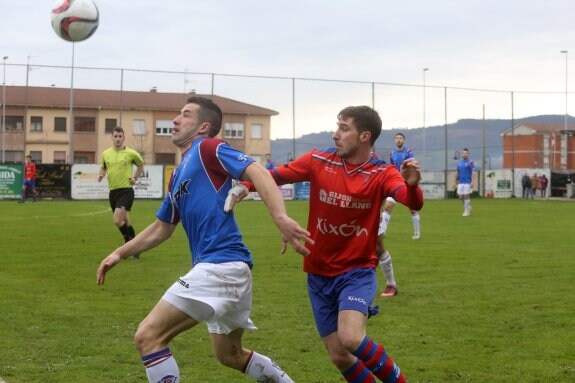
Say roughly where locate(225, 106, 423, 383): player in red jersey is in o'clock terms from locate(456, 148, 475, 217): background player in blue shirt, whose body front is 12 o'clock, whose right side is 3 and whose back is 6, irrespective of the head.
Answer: The player in red jersey is roughly at 12 o'clock from the background player in blue shirt.

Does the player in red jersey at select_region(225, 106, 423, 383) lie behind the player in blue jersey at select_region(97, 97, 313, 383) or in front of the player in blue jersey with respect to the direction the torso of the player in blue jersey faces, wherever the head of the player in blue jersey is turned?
behind

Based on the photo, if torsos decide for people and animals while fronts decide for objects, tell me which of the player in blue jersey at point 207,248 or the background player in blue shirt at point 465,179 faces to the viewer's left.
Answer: the player in blue jersey

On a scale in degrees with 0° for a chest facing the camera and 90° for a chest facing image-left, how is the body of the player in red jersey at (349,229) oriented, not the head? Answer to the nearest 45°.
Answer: approximately 0°

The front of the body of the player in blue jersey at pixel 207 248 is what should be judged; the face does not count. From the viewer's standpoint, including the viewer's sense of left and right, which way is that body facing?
facing to the left of the viewer

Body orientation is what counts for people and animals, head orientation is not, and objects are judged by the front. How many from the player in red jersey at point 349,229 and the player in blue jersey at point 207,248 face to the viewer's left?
1

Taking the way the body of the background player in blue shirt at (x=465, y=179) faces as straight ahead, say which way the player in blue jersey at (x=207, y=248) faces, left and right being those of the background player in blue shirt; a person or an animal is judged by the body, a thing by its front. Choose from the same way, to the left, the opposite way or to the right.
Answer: to the right

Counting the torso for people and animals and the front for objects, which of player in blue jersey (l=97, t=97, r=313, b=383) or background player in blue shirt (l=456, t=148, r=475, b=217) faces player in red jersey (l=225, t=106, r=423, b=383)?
the background player in blue shirt

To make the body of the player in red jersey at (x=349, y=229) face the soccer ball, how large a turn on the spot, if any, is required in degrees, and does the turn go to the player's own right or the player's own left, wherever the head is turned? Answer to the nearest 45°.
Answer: approximately 135° to the player's own right

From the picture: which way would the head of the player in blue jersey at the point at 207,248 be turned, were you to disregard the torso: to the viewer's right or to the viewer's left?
to the viewer's left

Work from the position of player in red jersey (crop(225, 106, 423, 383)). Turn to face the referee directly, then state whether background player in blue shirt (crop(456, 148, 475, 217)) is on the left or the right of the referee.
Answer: right
